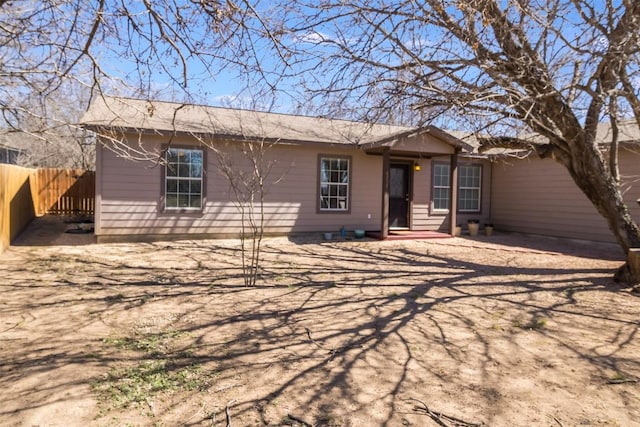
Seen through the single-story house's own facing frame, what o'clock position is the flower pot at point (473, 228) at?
The flower pot is roughly at 10 o'clock from the single-story house.

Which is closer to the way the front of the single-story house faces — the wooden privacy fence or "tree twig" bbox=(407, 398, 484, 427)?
the tree twig

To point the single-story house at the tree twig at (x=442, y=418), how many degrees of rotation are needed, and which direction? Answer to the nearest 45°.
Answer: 0° — it already faces it

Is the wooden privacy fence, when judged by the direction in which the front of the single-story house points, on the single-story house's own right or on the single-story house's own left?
on the single-story house's own right

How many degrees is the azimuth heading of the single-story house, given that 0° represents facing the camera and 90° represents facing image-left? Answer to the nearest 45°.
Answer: approximately 0°

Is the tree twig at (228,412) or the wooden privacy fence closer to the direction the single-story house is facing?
the tree twig

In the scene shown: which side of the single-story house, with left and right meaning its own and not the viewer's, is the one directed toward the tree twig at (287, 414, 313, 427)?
front

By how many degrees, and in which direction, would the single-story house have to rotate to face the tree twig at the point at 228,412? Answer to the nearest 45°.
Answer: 0° — it already faces it
